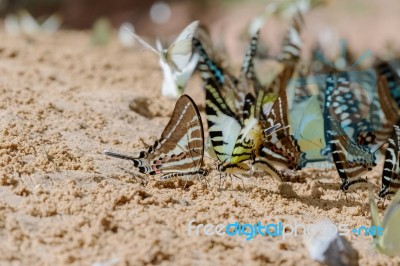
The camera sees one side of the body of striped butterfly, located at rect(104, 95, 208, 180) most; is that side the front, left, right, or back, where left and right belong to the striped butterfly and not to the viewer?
right
